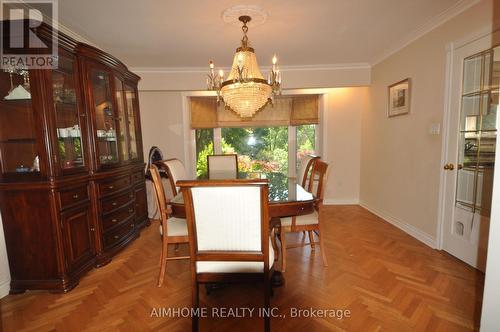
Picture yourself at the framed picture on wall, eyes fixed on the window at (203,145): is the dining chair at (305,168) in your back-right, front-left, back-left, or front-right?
front-left

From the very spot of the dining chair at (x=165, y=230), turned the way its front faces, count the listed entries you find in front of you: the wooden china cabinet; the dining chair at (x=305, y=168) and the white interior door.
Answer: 2

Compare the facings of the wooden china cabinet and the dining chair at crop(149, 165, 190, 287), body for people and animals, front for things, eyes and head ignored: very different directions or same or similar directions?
same or similar directions

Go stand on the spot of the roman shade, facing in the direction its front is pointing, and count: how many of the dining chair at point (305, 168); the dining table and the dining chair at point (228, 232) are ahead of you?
3

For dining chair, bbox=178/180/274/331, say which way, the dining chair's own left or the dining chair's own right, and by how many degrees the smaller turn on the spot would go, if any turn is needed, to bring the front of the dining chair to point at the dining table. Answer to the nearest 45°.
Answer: approximately 45° to the dining chair's own right

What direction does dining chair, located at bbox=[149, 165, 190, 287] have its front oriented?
to the viewer's right

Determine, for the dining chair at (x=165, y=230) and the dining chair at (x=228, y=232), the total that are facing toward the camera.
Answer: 0

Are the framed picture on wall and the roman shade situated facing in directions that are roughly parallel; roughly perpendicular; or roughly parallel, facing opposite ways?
roughly perpendicular

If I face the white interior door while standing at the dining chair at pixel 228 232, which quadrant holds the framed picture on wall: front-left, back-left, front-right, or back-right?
front-left

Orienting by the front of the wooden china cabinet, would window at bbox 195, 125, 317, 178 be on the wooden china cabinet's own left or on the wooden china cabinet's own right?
on the wooden china cabinet's own left

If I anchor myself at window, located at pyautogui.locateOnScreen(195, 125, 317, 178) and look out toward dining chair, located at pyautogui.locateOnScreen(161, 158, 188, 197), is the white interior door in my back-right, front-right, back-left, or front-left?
front-left

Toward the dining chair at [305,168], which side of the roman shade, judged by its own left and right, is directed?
front

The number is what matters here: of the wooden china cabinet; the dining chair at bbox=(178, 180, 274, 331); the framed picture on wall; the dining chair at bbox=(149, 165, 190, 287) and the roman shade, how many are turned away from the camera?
1

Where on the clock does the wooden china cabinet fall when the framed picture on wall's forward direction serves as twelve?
The wooden china cabinet is roughly at 12 o'clock from the framed picture on wall.

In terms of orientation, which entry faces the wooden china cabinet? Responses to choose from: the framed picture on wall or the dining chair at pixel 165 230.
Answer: the framed picture on wall

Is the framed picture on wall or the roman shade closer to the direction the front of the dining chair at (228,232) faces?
the roman shade

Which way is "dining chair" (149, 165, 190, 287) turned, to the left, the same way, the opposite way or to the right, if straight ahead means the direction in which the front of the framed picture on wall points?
the opposite way

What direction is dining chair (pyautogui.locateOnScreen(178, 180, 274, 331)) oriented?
away from the camera

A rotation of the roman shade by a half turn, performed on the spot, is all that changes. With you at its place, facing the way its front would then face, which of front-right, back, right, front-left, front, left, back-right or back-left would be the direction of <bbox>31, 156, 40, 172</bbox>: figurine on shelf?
back-left

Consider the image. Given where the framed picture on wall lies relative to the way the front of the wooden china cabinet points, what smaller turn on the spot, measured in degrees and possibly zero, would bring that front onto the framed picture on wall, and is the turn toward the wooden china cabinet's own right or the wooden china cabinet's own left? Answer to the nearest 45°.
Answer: approximately 45° to the wooden china cabinet's own left

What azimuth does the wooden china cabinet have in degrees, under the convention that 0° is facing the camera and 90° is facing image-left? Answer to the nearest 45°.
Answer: approximately 315°

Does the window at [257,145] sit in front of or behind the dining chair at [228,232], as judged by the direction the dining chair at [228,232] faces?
in front
